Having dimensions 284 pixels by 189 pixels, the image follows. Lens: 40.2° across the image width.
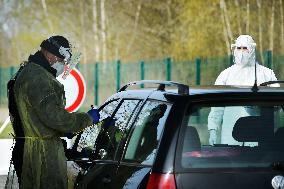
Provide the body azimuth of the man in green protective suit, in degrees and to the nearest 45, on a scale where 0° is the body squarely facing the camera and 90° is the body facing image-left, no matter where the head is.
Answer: approximately 270°

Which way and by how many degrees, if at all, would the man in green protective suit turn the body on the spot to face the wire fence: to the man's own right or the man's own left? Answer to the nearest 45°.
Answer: approximately 90° to the man's own left

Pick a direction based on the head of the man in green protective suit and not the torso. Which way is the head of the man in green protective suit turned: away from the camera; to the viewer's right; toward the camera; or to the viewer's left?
to the viewer's right
